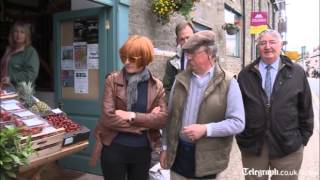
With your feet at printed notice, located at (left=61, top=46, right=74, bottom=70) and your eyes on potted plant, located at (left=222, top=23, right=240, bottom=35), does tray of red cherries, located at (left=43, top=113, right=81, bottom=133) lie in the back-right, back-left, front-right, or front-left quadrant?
back-right

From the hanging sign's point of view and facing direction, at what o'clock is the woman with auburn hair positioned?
The woman with auburn hair is roughly at 12 o'clock from the hanging sign.

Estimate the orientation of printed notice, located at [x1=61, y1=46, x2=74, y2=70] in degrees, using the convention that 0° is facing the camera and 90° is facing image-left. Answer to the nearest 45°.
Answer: approximately 0°

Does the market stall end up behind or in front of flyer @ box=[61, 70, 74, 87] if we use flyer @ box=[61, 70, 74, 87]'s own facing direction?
in front

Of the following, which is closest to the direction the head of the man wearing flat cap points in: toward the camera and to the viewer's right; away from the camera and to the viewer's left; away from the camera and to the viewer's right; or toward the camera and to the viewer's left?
toward the camera and to the viewer's left

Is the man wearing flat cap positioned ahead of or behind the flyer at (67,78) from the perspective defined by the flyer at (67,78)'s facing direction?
ahead

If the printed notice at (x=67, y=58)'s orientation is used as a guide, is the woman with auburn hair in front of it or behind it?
in front

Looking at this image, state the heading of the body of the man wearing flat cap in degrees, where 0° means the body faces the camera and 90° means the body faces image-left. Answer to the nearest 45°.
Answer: approximately 45°
